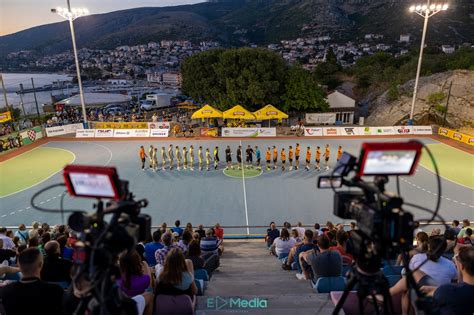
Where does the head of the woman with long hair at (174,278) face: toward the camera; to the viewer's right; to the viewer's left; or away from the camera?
away from the camera

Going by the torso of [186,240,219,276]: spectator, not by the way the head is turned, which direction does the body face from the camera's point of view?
away from the camera

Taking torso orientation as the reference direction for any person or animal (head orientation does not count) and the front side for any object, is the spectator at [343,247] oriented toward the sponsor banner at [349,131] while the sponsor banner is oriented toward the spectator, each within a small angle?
yes

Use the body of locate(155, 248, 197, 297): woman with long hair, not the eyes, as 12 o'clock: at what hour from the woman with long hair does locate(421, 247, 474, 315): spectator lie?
The spectator is roughly at 4 o'clock from the woman with long hair.

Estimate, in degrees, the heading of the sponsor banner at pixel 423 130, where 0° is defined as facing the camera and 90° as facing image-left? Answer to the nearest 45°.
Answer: approximately 0°

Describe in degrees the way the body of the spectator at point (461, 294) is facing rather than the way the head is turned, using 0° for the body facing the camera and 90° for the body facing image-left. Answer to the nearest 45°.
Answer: approximately 135°

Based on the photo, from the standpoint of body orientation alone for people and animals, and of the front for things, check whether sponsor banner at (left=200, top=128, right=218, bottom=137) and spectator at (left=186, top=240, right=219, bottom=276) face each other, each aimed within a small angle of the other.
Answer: yes

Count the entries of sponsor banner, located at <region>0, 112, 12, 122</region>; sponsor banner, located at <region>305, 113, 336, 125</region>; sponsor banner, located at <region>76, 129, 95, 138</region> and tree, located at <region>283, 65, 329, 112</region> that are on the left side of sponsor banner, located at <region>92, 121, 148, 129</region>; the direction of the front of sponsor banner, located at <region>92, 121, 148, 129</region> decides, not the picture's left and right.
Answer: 2

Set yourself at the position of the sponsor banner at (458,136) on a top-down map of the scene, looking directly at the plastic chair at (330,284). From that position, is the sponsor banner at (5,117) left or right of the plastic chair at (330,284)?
right

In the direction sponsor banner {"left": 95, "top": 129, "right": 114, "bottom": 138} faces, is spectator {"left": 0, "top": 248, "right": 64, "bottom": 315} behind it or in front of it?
in front

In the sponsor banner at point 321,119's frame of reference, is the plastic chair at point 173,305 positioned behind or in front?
in front

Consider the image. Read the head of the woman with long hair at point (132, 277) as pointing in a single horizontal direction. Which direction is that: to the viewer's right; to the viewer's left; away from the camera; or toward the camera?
away from the camera
